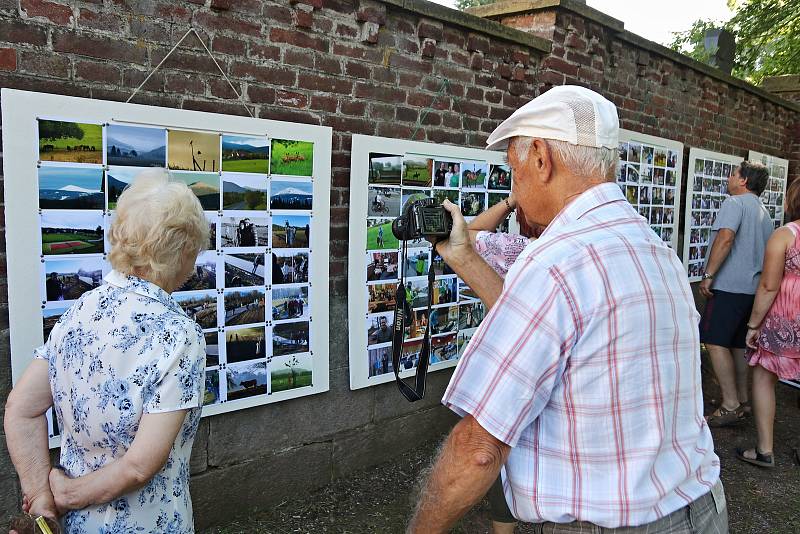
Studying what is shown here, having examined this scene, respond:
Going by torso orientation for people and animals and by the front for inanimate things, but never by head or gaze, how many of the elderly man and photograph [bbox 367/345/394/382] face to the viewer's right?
0

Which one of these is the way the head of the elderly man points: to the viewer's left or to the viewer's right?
to the viewer's left

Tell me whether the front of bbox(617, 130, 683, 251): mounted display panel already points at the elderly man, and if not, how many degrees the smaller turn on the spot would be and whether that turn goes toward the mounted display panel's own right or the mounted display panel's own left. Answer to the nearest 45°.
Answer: approximately 45° to the mounted display panel's own right

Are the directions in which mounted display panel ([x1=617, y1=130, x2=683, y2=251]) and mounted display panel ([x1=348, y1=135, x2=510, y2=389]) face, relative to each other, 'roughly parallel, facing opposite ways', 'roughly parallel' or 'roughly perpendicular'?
roughly parallel

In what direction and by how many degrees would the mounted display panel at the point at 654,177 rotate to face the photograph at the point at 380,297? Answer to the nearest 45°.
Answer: approximately 90° to its right

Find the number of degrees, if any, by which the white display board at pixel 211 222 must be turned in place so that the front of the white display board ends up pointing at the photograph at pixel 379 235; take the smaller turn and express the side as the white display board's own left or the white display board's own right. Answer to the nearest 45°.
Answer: approximately 90° to the white display board's own left

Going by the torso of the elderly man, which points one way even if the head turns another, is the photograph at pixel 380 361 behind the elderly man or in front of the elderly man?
in front

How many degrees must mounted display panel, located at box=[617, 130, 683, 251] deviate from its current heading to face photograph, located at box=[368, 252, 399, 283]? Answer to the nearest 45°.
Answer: approximately 90° to its right

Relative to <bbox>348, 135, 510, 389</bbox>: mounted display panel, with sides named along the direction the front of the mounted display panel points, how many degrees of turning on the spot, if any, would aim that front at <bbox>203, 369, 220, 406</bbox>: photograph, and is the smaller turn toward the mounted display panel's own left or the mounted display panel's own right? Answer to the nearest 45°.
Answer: approximately 90° to the mounted display panel's own right

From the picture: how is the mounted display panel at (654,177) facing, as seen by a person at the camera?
facing the viewer and to the right of the viewer

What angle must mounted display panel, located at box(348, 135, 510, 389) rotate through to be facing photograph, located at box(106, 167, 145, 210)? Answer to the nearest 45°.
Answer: approximately 90° to its right

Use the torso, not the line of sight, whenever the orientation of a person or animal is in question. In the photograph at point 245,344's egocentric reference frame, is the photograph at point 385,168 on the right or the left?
on its left

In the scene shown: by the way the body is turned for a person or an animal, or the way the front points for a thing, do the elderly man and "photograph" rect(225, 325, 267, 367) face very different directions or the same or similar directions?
very different directions

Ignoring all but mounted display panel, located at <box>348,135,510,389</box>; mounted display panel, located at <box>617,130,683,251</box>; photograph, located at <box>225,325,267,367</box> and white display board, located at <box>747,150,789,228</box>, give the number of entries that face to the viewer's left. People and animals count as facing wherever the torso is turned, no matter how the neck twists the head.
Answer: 0

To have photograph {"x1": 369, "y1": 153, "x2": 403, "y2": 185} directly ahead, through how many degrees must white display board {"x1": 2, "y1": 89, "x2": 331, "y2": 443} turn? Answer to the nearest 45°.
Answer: approximately 90° to its left
